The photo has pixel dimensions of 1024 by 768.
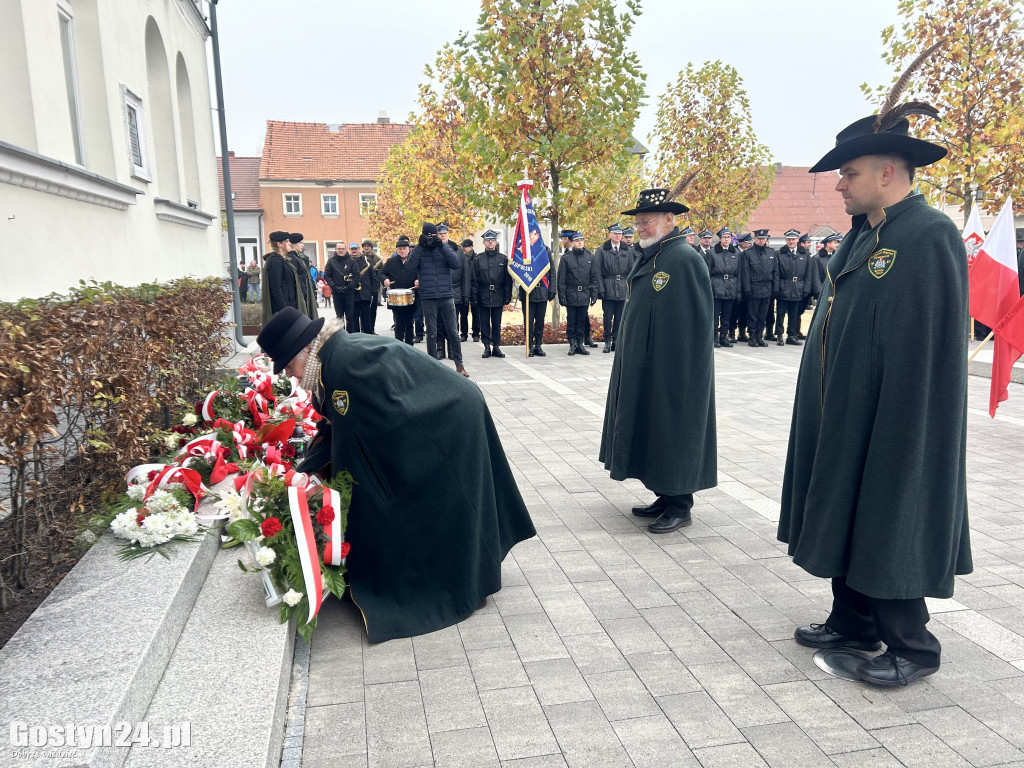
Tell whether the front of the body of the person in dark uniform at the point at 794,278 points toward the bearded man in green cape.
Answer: yes

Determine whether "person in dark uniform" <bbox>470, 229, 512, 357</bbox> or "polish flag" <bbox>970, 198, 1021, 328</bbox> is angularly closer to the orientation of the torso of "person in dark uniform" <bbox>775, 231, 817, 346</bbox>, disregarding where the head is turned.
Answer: the polish flag

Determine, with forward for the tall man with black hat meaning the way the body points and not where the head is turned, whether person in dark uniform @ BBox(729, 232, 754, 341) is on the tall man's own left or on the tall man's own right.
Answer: on the tall man's own right

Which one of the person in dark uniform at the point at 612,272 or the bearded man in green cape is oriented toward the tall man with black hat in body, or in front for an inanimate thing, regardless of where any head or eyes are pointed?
the person in dark uniform

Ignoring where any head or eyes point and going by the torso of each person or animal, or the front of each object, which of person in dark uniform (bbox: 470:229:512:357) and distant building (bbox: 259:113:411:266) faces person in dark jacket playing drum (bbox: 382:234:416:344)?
the distant building

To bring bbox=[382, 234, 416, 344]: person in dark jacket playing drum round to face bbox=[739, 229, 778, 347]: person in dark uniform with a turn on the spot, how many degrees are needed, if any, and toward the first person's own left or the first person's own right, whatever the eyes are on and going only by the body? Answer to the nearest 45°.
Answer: approximately 90° to the first person's own left

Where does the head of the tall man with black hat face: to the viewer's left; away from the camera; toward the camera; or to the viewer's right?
to the viewer's left

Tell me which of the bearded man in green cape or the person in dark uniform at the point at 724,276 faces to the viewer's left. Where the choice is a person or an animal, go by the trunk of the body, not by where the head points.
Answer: the bearded man in green cape

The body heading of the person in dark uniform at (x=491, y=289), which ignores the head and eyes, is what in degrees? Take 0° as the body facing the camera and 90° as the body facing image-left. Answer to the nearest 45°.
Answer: approximately 0°
